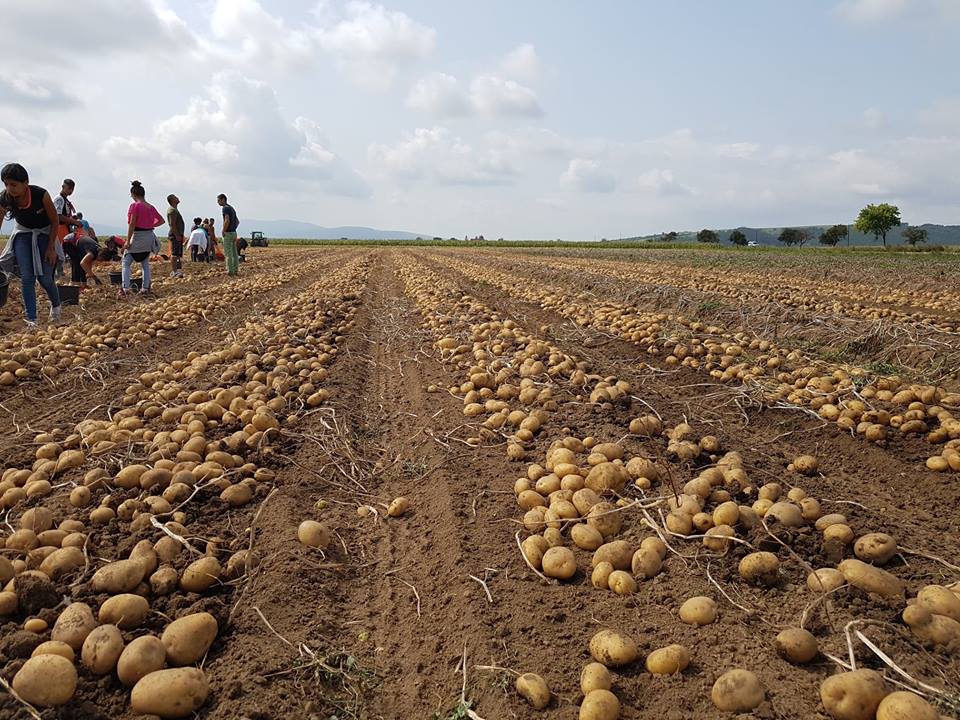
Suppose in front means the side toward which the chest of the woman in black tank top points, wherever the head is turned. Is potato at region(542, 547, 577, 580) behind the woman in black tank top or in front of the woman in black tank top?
in front

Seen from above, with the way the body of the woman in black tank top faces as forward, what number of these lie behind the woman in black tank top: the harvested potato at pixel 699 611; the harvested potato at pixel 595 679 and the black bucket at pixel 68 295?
1

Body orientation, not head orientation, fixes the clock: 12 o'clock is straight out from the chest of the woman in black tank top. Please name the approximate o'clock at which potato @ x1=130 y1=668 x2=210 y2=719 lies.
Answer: The potato is roughly at 12 o'clock from the woman in black tank top.

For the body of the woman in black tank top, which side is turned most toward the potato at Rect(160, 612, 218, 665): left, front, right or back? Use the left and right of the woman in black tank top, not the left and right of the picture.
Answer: front

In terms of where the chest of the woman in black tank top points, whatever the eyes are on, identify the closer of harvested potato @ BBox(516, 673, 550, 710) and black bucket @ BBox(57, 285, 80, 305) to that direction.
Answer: the harvested potato

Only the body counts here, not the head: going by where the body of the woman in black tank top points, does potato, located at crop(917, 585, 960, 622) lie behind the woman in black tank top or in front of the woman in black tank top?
in front

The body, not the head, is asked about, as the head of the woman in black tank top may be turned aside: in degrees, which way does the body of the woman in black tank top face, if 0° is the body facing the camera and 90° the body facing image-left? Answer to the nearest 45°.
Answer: approximately 0°

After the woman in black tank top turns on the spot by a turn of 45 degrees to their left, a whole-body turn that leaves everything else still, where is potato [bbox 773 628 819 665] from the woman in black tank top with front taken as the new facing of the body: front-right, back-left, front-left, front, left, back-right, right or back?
front-right

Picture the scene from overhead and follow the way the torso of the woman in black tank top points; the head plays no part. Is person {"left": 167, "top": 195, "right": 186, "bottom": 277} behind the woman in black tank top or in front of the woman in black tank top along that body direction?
behind

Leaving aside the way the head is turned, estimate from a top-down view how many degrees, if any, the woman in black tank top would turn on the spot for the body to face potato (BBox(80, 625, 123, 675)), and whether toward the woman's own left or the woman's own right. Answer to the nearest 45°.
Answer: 0° — they already face it

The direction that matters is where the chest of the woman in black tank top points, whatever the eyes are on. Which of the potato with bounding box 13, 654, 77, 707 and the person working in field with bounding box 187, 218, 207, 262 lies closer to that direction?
the potato

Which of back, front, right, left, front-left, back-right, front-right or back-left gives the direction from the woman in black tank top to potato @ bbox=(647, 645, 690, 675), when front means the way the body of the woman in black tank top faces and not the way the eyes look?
front

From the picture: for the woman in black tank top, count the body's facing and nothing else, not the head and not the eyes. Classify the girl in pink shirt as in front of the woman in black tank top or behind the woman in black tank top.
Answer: behind

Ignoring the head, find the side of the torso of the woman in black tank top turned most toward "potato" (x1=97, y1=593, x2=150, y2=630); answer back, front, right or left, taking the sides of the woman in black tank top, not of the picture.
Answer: front

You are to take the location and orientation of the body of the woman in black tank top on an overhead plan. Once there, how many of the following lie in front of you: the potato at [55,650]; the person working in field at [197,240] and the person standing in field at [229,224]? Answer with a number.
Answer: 1

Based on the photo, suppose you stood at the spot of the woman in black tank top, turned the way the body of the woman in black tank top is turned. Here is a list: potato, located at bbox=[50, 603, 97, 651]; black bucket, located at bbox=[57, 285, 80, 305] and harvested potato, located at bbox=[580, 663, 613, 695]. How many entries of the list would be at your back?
1

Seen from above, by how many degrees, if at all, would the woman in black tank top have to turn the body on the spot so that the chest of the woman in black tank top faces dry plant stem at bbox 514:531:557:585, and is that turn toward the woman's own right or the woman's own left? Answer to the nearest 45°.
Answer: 0° — they already face it
